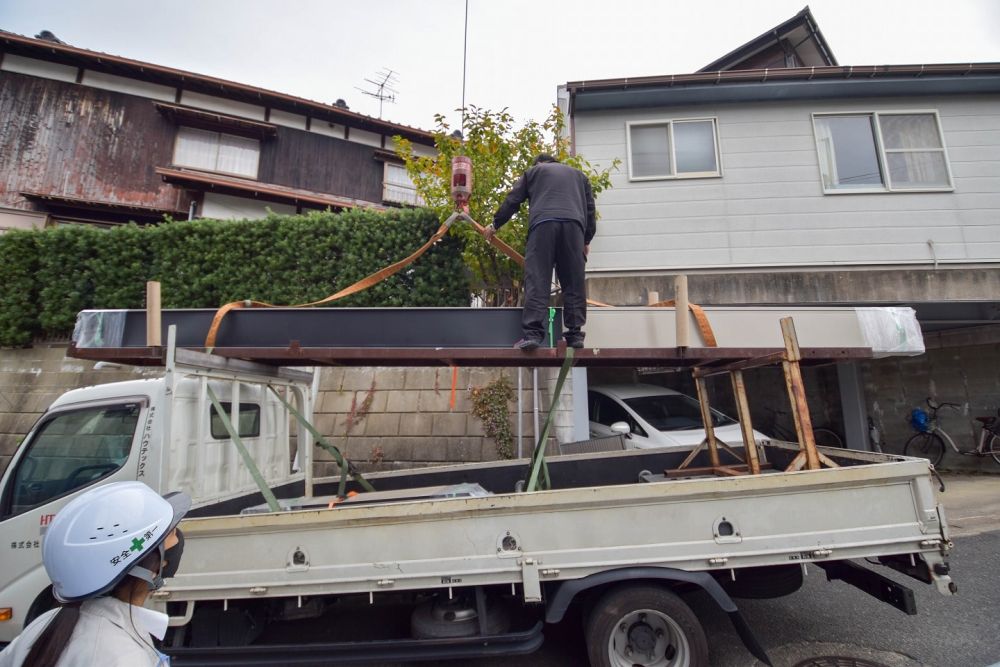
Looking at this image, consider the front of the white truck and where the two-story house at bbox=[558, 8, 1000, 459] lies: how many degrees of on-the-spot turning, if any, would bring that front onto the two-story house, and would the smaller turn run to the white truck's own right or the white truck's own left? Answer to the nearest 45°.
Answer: approximately 135° to the white truck's own right

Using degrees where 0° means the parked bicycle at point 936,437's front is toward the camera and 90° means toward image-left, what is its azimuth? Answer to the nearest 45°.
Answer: approximately 90°

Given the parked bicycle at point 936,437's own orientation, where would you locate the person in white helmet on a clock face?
The person in white helmet is roughly at 9 o'clock from the parked bicycle.

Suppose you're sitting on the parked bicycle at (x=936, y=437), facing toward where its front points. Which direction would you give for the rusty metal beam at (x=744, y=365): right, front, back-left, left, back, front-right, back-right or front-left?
left

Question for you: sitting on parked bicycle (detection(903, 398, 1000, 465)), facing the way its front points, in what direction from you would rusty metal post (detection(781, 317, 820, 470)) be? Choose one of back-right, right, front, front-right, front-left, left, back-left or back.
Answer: left

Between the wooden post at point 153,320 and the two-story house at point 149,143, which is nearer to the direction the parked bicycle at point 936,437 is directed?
the two-story house

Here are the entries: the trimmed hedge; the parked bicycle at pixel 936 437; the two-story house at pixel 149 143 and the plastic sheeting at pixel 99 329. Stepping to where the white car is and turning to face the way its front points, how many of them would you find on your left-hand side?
1

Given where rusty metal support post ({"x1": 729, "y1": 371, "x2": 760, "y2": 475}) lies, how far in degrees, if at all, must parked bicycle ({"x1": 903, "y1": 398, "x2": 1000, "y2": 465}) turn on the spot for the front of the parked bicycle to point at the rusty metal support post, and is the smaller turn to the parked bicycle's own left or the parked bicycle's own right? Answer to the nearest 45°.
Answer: approximately 90° to the parked bicycle's own left

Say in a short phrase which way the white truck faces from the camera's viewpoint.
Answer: facing to the left of the viewer

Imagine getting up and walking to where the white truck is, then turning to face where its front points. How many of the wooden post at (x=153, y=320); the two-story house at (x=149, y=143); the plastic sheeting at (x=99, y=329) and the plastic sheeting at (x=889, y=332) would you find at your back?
1
